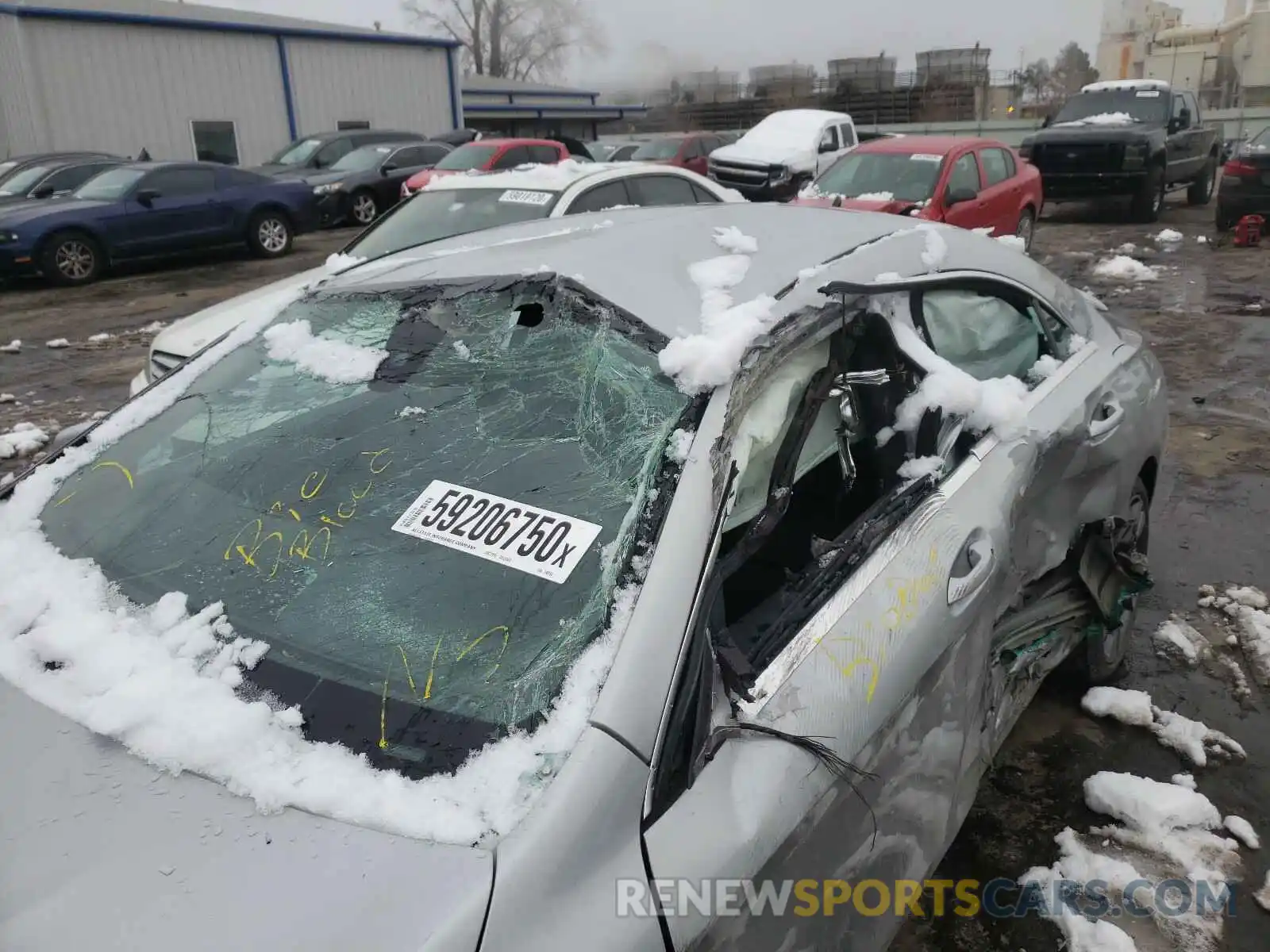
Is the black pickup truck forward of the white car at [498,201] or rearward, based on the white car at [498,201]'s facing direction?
rearward

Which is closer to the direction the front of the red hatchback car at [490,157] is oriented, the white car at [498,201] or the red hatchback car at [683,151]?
the white car

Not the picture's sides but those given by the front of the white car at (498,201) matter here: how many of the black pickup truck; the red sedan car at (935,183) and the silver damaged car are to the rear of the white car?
2

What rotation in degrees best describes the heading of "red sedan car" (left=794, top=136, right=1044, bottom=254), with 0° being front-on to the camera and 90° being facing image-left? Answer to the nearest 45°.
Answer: approximately 45°

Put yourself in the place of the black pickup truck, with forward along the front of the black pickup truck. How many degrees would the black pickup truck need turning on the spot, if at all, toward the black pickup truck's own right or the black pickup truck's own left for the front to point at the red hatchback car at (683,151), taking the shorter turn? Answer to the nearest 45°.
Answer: approximately 45° to the black pickup truck's own right

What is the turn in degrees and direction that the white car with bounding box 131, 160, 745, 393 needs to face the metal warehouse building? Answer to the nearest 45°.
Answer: approximately 135° to its right

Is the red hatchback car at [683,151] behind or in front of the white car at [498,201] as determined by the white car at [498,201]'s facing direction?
behind

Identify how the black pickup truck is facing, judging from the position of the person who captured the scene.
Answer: facing the viewer and to the left of the viewer

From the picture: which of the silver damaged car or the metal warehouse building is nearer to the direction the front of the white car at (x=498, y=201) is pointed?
the silver damaged car

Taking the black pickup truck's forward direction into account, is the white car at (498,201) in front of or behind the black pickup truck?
in front

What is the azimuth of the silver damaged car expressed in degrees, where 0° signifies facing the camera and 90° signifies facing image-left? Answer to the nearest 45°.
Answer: approximately 45°
